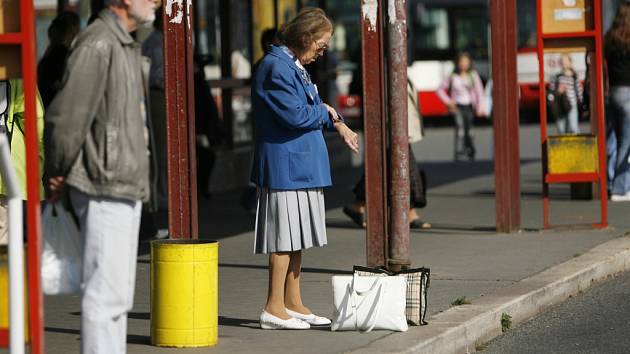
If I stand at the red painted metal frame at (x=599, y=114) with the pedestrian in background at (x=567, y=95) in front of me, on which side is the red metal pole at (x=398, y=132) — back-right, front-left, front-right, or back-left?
back-left

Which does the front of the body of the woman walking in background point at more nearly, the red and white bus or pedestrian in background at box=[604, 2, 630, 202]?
the pedestrian in background

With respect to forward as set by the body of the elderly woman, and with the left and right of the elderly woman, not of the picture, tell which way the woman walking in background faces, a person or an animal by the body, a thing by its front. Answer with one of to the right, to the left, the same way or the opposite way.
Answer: to the right

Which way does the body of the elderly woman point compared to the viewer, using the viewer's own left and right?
facing to the right of the viewer

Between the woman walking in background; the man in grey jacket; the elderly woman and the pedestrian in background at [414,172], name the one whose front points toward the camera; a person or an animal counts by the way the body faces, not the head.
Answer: the woman walking in background

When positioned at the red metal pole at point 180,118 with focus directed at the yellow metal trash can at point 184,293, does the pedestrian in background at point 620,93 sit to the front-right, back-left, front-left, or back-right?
back-left

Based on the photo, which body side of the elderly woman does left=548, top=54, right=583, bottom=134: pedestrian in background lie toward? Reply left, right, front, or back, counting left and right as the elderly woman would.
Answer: left

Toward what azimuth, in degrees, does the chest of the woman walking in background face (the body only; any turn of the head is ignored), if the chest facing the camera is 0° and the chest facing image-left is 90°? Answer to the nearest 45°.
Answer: approximately 0°
